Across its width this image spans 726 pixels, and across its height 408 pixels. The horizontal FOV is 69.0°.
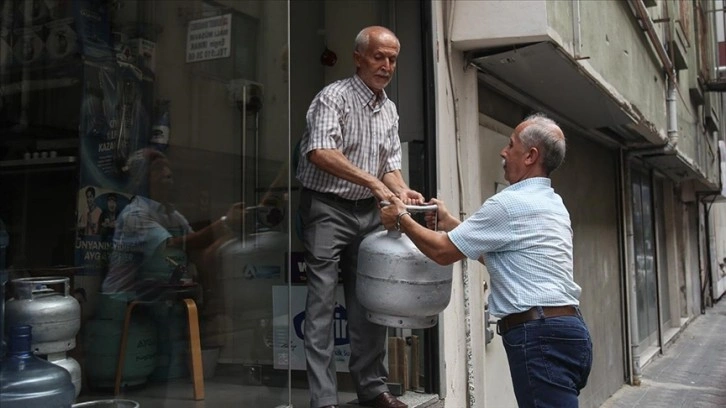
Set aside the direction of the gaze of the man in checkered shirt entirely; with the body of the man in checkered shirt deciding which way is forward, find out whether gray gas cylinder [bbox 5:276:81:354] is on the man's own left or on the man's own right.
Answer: on the man's own right

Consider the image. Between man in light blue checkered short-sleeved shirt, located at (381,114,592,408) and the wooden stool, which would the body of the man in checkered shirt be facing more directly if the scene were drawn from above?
the man in light blue checkered short-sleeved shirt

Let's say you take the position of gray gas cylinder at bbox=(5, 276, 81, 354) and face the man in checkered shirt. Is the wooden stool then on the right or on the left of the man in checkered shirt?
left

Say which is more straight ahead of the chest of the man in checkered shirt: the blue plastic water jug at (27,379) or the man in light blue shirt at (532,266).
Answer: the man in light blue shirt

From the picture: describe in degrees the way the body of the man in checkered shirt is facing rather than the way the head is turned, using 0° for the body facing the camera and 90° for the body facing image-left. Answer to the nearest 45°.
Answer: approximately 315°

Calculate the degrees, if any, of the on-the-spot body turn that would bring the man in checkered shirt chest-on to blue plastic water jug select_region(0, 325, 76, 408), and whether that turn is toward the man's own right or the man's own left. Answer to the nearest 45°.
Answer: approximately 90° to the man's own right

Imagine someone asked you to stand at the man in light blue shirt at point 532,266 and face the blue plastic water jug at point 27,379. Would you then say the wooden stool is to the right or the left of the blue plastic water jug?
right

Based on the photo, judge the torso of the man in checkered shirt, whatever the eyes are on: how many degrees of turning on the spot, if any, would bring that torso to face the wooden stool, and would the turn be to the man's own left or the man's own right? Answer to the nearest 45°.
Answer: approximately 180°

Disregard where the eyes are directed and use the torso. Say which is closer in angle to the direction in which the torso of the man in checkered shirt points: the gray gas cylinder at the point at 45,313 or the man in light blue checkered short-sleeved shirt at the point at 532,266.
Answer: the man in light blue checkered short-sleeved shirt
